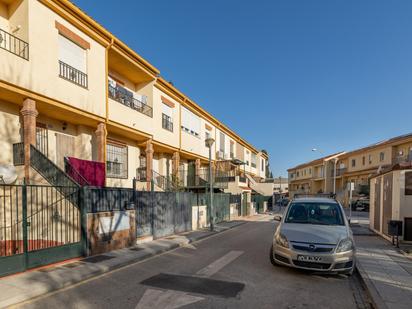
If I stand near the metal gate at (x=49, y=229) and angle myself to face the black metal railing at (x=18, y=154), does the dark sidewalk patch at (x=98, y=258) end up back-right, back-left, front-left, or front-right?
back-right

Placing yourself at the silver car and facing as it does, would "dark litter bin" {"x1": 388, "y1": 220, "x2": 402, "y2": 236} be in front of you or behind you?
behind

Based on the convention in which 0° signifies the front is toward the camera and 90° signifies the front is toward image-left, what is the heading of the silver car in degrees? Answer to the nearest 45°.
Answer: approximately 0°

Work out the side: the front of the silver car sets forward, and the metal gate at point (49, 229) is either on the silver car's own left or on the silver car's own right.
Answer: on the silver car's own right

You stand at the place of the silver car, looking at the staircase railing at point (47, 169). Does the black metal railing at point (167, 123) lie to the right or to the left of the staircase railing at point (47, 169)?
right

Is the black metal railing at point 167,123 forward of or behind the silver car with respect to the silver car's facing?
behind

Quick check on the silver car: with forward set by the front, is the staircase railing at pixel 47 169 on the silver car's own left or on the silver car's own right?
on the silver car's own right

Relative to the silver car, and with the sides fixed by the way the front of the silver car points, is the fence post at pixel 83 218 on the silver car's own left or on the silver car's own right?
on the silver car's own right

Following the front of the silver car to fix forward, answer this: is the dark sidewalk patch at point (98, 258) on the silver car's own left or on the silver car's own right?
on the silver car's own right

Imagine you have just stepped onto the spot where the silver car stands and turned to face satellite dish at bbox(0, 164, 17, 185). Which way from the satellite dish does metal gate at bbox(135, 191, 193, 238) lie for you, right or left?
right
